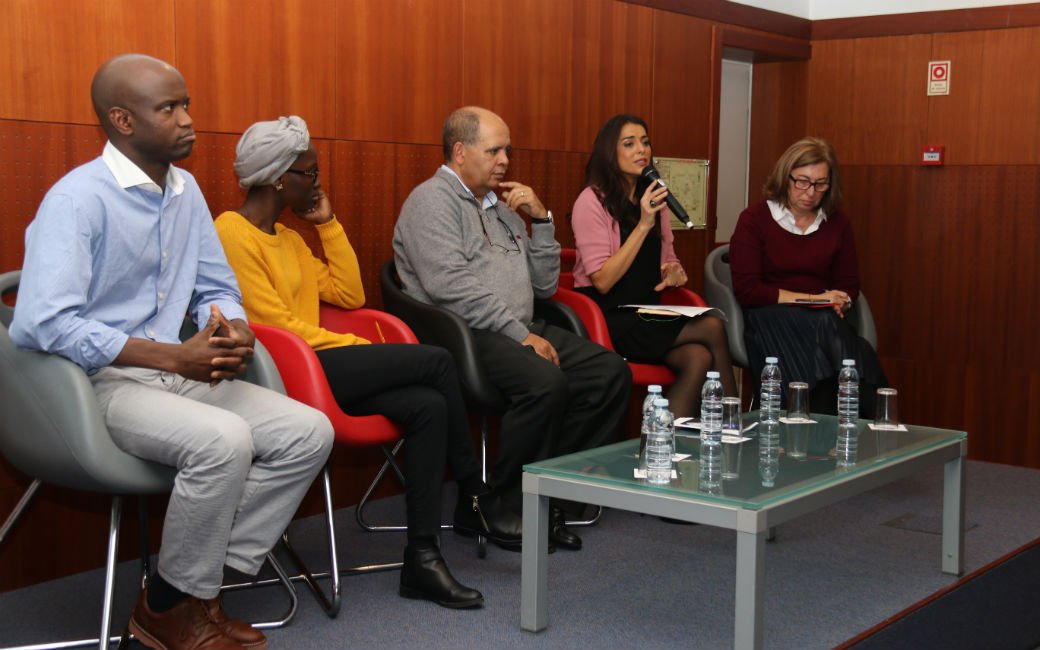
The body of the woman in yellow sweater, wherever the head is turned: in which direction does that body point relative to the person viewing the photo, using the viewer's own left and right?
facing to the right of the viewer

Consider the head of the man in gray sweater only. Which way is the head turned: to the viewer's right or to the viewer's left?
to the viewer's right

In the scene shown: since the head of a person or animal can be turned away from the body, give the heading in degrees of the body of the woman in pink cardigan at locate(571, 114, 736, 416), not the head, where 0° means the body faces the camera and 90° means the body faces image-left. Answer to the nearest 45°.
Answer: approximately 315°

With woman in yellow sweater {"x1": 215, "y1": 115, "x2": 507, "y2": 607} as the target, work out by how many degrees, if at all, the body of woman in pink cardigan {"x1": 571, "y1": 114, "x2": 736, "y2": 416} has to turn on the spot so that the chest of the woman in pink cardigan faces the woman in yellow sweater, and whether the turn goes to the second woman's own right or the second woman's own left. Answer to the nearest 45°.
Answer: approximately 90° to the second woman's own right

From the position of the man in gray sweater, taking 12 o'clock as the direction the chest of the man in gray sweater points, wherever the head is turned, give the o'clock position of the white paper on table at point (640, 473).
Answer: The white paper on table is roughly at 1 o'clock from the man in gray sweater.

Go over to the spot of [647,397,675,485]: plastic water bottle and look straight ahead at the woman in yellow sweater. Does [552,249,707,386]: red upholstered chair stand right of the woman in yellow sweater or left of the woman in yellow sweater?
right

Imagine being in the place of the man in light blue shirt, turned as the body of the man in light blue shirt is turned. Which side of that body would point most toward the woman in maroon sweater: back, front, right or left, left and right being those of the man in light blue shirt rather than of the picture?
left

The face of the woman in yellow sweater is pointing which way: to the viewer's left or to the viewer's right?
to the viewer's right
